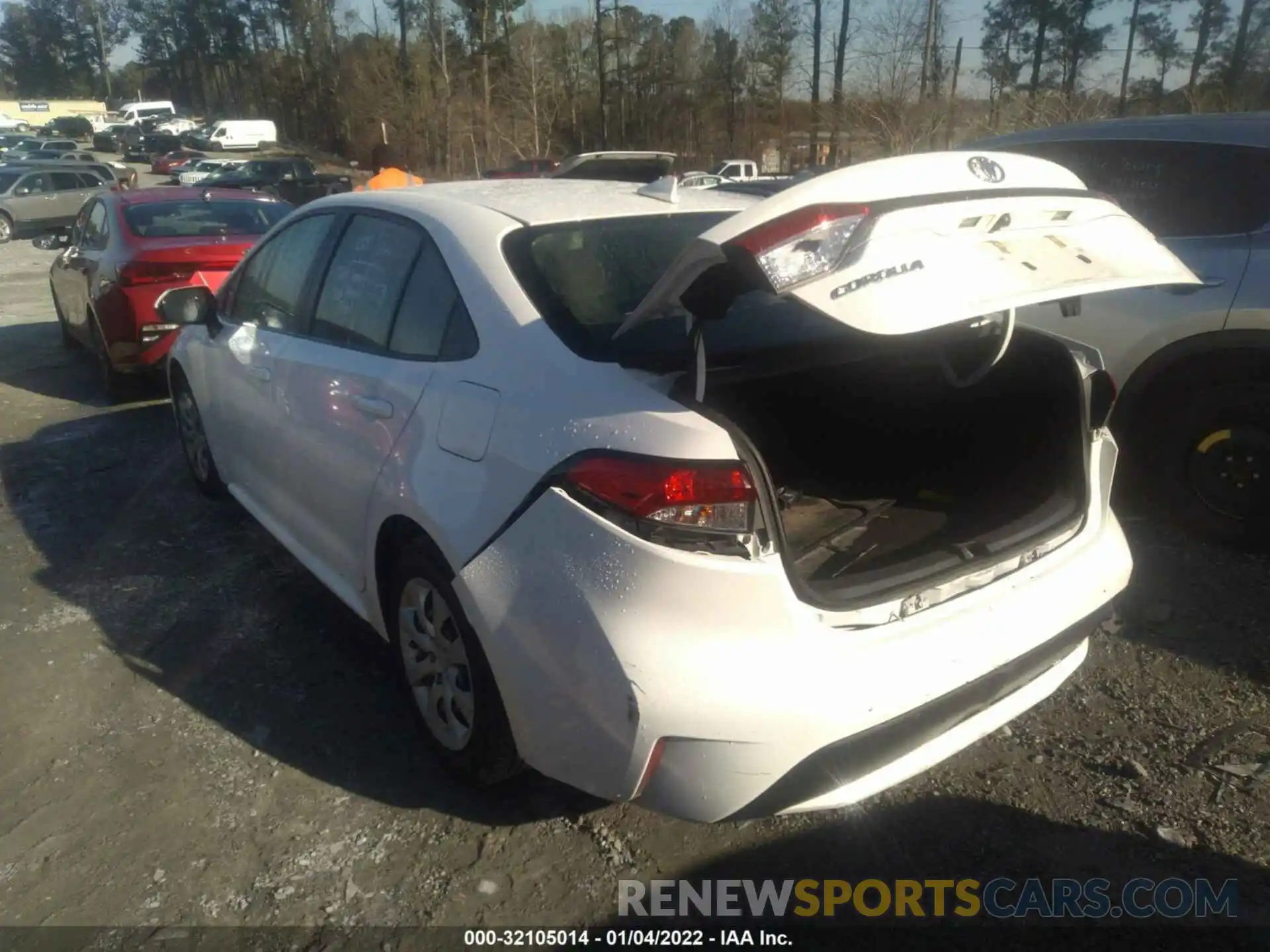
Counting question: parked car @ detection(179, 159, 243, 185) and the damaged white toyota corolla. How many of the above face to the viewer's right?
0

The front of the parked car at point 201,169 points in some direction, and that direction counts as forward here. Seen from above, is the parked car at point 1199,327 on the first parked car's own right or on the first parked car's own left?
on the first parked car's own left

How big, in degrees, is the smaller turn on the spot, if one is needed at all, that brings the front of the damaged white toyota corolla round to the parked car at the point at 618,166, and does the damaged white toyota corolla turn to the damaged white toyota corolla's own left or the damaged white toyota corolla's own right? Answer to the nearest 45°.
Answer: approximately 45° to the damaged white toyota corolla's own right

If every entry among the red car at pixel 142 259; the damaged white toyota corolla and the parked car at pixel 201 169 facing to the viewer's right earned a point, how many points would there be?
0

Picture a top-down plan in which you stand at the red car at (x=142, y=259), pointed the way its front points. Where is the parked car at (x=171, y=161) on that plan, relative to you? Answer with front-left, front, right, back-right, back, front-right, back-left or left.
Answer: front-right

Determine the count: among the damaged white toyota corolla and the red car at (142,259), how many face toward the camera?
0

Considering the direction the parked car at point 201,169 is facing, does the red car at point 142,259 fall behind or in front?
in front

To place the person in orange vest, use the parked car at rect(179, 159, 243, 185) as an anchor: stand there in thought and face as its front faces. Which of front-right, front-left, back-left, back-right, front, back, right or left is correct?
front-left

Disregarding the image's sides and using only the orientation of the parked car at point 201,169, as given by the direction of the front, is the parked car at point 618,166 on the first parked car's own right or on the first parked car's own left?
on the first parked car's own left

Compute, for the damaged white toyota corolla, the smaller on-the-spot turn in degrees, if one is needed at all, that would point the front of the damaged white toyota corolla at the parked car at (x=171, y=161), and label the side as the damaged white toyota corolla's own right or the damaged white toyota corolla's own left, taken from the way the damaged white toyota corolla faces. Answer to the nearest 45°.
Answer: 0° — it already faces it

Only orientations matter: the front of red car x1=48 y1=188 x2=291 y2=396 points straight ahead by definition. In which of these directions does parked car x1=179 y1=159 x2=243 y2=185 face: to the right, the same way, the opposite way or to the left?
to the left

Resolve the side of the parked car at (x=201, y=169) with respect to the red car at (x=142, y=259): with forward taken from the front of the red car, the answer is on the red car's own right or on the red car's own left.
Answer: on the red car's own right

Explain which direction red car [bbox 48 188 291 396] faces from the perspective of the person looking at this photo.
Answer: facing away from the viewer and to the left of the viewer

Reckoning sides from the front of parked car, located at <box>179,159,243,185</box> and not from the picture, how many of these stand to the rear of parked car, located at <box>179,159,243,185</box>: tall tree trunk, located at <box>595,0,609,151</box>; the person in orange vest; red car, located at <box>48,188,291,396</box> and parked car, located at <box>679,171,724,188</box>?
1

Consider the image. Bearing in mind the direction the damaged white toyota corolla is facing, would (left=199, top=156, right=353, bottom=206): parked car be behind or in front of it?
in front

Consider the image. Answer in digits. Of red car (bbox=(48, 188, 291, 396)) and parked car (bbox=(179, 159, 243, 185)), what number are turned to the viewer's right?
0
